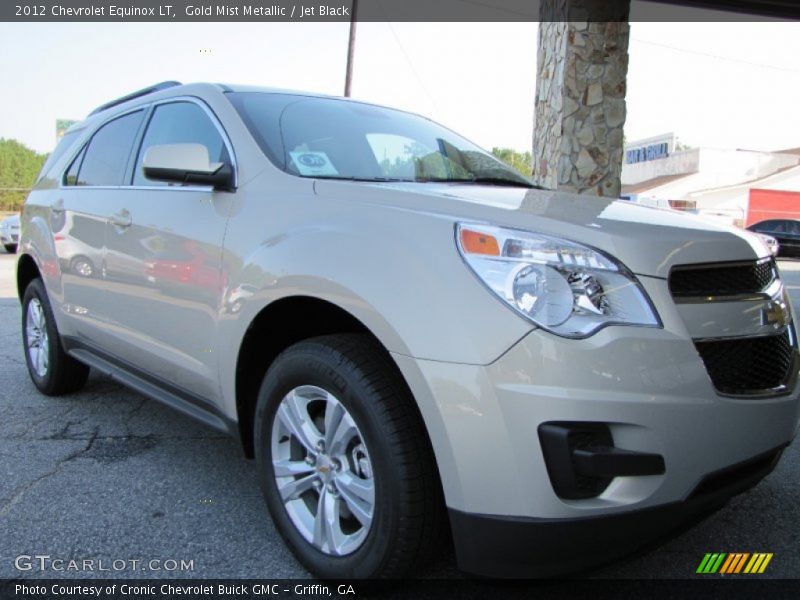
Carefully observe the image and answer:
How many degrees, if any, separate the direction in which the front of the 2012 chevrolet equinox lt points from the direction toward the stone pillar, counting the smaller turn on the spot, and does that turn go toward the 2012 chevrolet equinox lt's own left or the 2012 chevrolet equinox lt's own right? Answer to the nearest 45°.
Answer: approximately 135° to the 2012 chevrolet equinox lt's own left

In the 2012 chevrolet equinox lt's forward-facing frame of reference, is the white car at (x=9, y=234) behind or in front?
behind

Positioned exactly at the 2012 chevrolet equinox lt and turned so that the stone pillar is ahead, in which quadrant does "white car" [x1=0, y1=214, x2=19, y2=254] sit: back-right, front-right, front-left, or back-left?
front-left

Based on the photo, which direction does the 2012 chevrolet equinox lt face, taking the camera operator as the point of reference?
facing the viewer and to the right of the viewer

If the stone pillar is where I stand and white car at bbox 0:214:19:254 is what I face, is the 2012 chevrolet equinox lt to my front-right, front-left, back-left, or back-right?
back-left

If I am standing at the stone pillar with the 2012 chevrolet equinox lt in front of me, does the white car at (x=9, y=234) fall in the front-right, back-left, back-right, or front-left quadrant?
back-right
